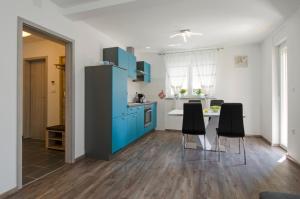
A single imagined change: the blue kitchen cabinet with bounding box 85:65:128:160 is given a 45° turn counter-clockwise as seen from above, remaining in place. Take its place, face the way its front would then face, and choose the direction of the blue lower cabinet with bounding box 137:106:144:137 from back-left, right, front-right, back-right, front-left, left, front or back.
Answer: front-left

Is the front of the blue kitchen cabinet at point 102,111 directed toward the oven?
no

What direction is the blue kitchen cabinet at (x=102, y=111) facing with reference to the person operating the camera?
facing the viewer and to the right of the viewer

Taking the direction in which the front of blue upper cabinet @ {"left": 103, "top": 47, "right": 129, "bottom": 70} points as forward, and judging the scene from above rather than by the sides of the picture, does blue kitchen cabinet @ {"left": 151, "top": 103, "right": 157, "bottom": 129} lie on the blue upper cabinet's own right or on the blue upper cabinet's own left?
on the blue upper cabinet's own left

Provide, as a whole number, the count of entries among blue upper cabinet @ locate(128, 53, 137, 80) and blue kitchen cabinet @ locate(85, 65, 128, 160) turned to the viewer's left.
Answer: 0

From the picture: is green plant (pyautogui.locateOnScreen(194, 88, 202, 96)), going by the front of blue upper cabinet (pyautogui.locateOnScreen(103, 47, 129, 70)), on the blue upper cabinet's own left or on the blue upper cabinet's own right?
on the blue upper cabinet's own left

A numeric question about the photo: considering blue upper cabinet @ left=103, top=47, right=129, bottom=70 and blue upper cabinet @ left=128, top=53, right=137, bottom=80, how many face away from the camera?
0

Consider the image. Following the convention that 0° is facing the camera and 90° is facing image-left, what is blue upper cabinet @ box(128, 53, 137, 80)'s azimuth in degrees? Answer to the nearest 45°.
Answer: approximately 270°

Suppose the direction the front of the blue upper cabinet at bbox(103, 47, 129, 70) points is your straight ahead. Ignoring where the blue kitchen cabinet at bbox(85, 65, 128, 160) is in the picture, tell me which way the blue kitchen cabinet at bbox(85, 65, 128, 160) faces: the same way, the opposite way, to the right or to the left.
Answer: the same way

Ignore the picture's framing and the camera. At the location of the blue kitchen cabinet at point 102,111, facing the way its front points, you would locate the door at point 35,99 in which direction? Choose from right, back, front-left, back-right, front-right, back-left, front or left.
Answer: back

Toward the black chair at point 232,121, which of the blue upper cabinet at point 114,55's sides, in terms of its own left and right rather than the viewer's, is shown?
front

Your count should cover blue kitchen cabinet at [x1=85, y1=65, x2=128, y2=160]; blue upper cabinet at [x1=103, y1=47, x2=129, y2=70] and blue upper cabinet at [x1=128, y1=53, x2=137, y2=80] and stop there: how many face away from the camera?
0

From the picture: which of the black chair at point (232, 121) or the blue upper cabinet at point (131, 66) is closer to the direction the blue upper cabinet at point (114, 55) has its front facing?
the black chair

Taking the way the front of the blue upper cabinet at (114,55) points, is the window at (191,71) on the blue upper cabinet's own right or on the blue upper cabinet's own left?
on the blue upper cabinet's own left
